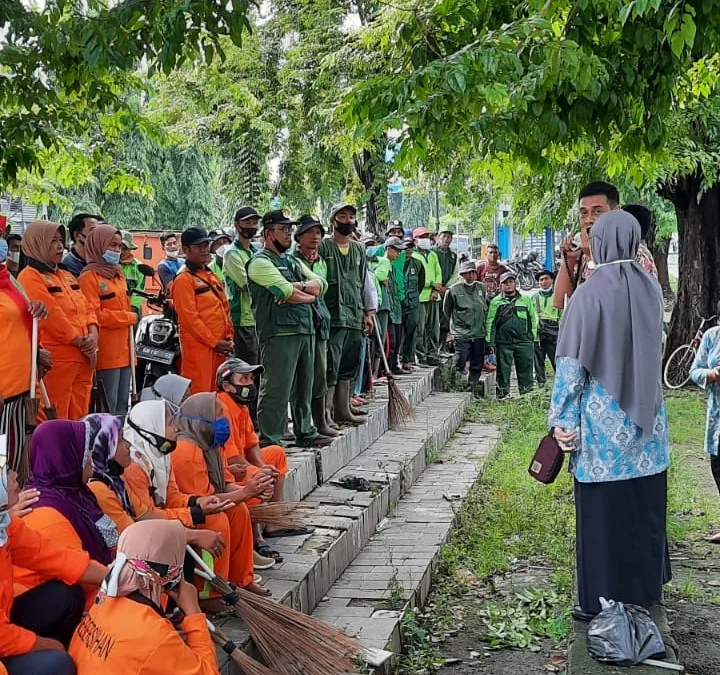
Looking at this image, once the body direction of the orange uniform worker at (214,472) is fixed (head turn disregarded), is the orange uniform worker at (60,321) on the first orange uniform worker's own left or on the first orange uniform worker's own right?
on the first orange uniform worker's own left

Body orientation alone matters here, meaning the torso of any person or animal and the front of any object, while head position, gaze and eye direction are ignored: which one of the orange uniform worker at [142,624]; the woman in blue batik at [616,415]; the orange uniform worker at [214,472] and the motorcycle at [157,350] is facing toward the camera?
the motorcycle

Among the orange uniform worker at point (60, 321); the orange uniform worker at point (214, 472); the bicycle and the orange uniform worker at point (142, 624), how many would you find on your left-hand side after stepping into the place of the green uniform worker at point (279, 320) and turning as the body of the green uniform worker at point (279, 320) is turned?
1

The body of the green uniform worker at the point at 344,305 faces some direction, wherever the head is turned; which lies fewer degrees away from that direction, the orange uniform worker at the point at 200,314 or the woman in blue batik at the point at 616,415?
the woman in blue batik

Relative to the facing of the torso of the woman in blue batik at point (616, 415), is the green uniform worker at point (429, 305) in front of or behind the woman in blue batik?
in front

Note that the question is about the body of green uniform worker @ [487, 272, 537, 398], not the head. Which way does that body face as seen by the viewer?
toward the camera

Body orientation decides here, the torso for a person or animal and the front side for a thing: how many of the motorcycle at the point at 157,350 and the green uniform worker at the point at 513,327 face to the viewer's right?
0

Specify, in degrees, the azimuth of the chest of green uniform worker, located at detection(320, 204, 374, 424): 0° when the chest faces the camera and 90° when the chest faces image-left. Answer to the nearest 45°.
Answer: approximately 315°

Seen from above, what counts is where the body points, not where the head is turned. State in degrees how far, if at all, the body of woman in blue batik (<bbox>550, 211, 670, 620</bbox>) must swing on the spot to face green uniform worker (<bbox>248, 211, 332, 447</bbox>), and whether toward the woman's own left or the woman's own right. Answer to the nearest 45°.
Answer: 0° — they already face them

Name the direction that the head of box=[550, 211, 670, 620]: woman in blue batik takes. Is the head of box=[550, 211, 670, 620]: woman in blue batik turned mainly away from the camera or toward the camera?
away from the camera

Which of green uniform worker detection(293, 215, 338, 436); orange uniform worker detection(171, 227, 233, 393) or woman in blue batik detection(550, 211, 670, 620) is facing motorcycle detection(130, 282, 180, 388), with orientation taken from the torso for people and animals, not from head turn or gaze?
the woman in blue batik

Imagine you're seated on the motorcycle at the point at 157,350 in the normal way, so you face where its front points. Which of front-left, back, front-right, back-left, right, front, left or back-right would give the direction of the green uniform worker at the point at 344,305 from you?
left

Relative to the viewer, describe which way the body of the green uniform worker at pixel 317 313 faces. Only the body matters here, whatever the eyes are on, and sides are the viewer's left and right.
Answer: facing the viewer and to the right of the viewer

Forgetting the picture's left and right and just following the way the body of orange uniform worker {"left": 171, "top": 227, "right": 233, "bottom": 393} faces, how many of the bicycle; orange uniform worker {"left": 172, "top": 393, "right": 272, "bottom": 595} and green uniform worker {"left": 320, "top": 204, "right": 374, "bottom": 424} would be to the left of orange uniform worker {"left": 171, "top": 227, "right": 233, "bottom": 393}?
2

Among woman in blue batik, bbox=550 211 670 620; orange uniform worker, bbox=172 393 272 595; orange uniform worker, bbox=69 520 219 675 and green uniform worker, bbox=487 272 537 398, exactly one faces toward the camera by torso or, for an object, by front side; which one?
the green uniform worker
